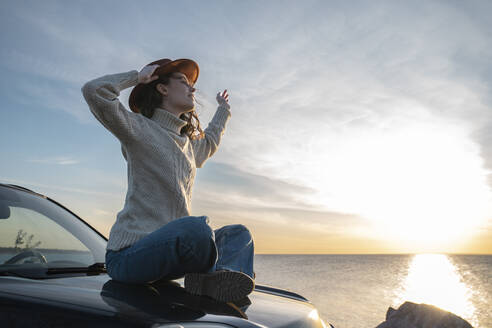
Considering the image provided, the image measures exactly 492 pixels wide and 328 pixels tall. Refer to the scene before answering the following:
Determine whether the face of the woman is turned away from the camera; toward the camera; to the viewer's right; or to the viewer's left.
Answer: to the viewer's right

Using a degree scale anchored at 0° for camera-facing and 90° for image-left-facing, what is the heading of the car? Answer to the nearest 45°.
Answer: approximately 315°
